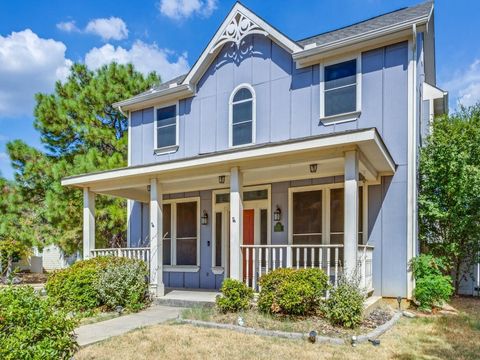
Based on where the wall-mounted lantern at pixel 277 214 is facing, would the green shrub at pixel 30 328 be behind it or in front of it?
in front

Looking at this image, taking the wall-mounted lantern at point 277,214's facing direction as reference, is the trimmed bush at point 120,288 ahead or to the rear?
ahead

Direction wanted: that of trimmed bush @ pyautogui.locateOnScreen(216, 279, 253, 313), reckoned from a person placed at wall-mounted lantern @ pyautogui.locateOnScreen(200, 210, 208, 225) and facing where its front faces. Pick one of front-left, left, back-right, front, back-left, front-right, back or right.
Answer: front-left

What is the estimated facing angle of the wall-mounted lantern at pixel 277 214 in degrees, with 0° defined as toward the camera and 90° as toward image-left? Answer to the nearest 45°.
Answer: approximately 45°

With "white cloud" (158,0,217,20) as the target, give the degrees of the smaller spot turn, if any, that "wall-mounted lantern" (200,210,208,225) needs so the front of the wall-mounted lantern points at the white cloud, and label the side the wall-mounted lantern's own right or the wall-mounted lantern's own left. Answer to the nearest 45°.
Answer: approximately 135° to the wall-mounted lantern's own right

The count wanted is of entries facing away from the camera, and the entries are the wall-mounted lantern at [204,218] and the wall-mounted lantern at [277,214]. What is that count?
0

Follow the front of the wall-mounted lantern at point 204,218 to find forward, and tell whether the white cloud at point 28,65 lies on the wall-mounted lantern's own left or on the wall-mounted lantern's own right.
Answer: on the wall-mounted lantern's own right

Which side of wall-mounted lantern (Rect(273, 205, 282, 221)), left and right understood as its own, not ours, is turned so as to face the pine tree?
right

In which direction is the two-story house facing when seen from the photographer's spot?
facing the viewer and to the left of the viewer

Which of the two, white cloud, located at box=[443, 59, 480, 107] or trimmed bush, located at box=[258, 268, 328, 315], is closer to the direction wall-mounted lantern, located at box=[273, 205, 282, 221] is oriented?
the trimmed bush
